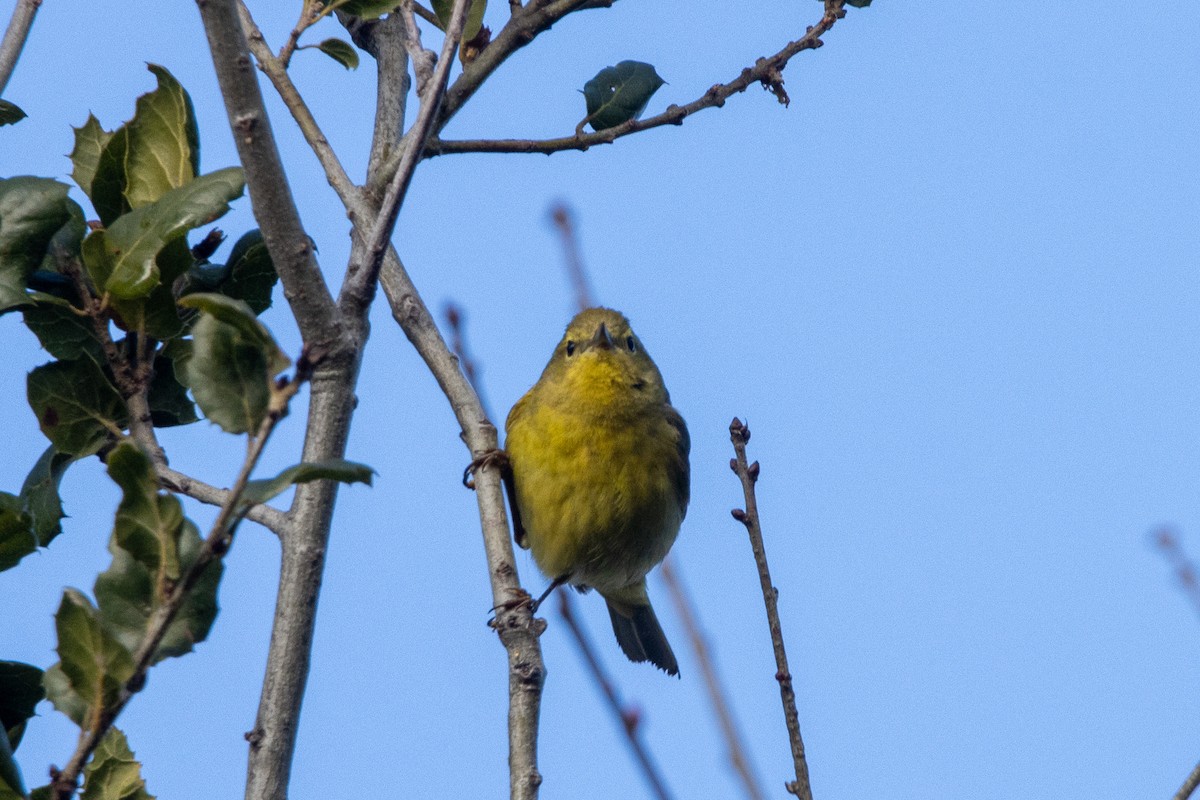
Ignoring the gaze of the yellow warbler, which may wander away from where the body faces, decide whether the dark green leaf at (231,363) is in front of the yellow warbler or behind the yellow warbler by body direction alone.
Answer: in front

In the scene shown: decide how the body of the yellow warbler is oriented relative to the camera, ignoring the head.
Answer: toward the camera
